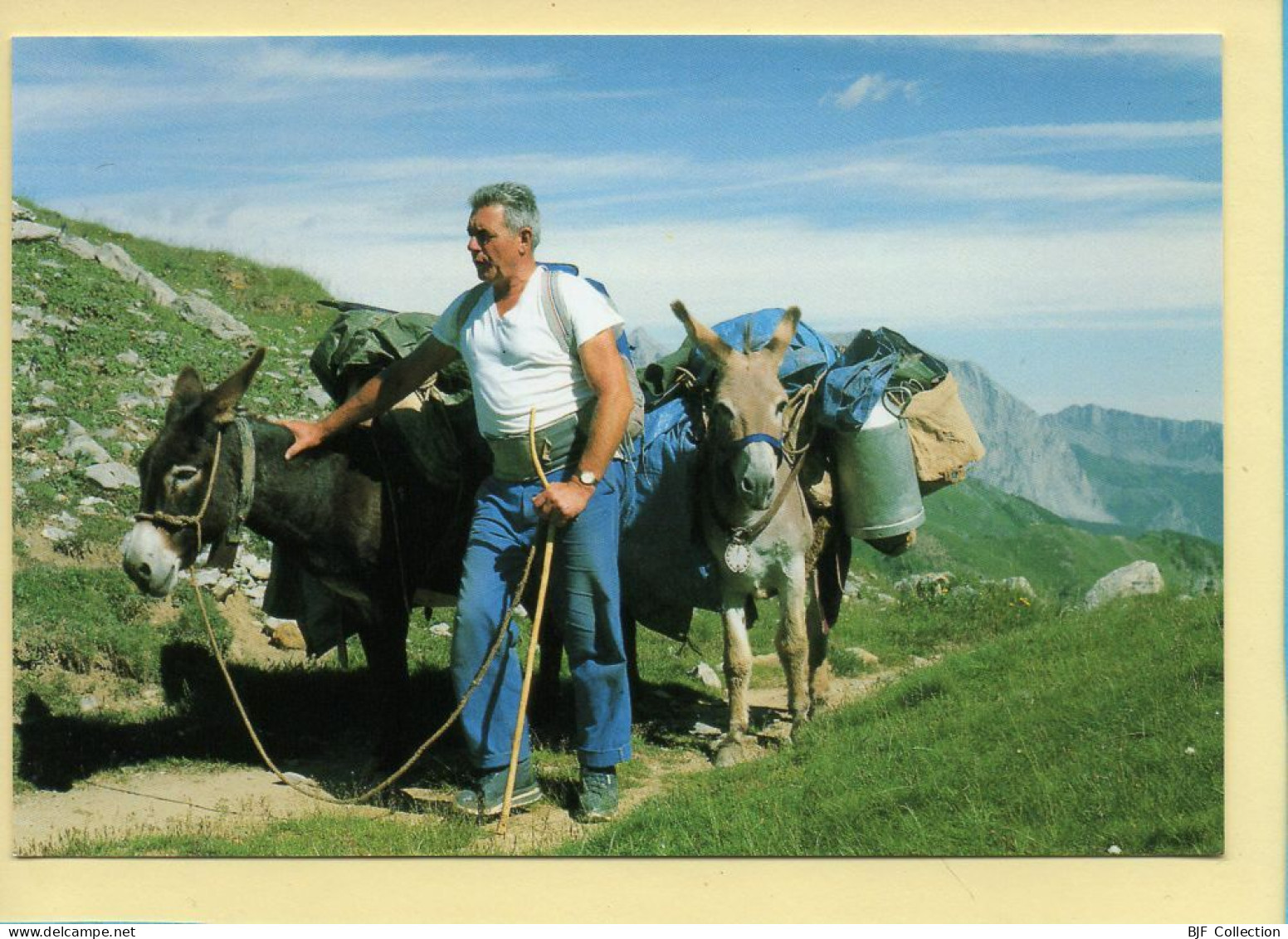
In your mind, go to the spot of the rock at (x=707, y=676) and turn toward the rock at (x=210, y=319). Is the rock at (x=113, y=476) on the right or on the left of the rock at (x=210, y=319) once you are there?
left

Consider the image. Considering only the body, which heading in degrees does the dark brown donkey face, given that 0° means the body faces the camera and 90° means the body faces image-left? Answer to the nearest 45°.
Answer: approximately 90°

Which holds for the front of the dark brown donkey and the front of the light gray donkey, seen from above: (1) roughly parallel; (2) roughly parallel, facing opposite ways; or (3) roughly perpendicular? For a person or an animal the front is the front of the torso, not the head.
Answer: roughly perpendicular

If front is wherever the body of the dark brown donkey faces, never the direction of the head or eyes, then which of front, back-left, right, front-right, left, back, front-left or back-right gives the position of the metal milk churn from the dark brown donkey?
back

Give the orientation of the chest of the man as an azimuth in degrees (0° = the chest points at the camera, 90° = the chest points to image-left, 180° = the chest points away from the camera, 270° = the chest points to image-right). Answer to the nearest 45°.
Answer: approximately 45°

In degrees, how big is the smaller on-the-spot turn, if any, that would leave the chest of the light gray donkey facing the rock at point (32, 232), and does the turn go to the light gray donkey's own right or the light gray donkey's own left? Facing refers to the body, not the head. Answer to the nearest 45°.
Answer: approximately 135° to the light gray donkey's own right

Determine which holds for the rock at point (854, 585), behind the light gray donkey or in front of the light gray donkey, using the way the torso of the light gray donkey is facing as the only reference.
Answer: behind

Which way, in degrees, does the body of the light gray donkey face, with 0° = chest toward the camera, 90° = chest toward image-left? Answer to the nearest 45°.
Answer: approximately 0°

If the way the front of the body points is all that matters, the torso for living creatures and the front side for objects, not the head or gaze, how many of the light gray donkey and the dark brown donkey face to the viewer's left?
1

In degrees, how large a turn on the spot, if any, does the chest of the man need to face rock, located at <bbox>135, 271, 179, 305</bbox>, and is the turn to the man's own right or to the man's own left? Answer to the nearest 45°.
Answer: approximately 135° to the man's own right

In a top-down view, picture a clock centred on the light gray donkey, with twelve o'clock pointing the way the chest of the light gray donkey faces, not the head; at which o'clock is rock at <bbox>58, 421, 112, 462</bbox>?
The rock is roughly at 4 o'clock from the light gray donkey.
